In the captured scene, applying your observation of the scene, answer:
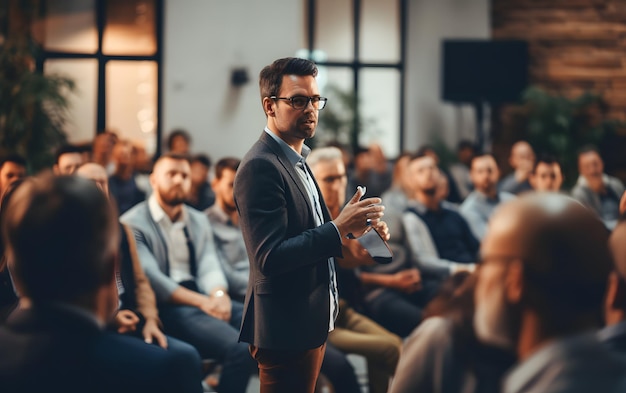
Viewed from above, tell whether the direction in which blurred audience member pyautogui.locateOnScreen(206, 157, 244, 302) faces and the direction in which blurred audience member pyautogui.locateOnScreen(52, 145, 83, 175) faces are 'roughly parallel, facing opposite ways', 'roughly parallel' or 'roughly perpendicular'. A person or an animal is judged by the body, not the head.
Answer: roughly parallel

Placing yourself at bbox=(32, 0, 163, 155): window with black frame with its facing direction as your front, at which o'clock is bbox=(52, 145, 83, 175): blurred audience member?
The blurred audience member is roughly at 12 o'clock from the window with black frame.

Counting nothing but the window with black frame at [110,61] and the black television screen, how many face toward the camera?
2

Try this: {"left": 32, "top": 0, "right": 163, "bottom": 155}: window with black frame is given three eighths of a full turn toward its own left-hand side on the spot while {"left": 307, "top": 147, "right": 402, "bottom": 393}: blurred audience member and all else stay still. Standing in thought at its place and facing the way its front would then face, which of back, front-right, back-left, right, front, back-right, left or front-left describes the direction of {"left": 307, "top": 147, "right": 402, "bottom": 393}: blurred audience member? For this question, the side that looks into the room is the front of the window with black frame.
back-right

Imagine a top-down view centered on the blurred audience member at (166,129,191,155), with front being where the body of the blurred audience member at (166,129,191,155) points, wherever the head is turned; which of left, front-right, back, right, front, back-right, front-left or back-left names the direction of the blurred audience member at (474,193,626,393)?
front

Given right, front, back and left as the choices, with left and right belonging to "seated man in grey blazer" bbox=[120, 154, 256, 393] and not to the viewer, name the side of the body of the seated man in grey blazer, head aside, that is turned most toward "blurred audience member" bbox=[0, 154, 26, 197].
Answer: back

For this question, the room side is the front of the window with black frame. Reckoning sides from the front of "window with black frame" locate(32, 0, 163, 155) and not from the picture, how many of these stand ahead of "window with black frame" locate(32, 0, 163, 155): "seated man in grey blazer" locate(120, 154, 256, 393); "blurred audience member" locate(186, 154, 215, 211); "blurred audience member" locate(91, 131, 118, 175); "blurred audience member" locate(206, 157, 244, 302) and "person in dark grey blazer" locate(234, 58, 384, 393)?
5

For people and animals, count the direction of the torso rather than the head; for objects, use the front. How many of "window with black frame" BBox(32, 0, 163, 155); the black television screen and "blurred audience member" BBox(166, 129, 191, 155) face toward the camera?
3

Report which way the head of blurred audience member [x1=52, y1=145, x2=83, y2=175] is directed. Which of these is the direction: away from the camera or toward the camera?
toward the camera

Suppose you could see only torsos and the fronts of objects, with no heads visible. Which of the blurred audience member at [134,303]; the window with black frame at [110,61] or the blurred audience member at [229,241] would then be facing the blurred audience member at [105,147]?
the window with black frame

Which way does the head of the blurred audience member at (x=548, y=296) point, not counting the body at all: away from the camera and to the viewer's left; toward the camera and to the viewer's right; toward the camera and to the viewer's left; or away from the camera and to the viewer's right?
away from the camera and to the viewer's left

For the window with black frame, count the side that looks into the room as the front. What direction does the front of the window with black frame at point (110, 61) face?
toward the camera

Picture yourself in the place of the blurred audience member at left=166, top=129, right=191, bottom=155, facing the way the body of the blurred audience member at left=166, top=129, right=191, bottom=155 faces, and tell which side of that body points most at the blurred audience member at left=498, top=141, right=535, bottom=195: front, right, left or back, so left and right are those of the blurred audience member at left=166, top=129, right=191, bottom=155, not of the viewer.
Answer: left

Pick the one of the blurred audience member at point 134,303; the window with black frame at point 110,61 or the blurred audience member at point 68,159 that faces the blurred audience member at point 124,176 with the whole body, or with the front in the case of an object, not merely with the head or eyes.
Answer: the window with black frame

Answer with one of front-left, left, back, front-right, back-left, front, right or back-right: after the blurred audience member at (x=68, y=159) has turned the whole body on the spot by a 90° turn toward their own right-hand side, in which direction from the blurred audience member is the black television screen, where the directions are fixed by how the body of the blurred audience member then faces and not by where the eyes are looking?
back

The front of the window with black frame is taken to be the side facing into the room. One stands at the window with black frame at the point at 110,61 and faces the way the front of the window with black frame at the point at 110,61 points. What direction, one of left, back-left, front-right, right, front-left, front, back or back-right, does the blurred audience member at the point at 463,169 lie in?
left

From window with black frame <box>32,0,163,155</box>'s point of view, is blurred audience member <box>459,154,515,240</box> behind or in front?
in front
